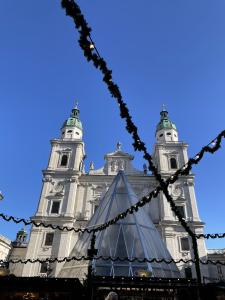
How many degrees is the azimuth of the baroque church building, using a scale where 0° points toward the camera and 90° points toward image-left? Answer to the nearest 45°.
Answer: approximately 0°

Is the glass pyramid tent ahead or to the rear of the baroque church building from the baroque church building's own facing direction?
ahead
